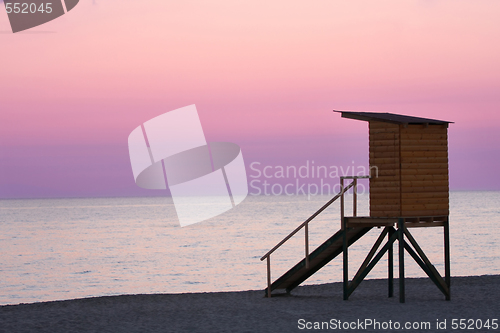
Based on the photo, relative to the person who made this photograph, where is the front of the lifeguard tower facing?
facing away from the viewer and to the left of the viewer
